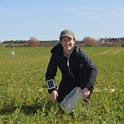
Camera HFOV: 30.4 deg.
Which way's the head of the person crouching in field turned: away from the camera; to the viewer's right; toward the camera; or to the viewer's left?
toward the camera

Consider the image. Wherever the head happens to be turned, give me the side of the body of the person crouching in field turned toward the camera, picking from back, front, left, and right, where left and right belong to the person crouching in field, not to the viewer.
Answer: front
